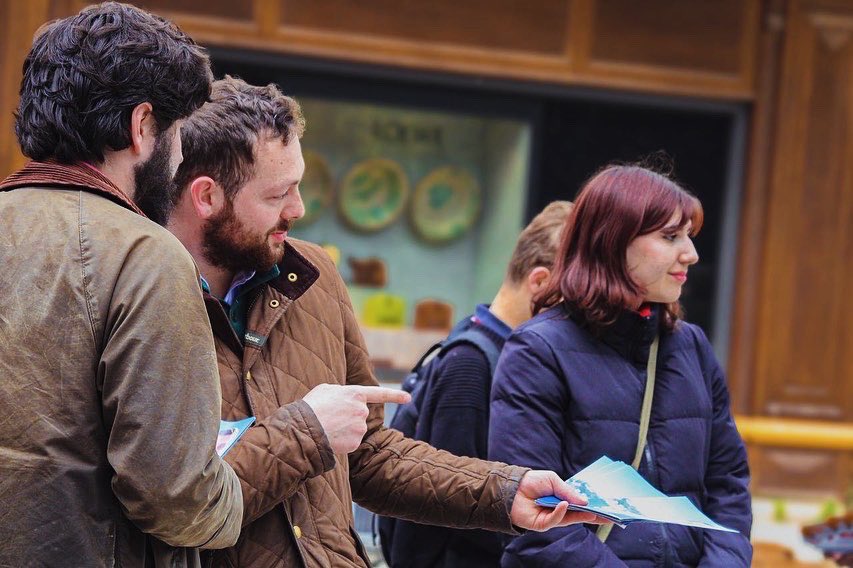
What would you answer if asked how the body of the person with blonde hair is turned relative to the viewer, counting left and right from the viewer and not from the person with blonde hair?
facing away from the viewer and to the right of the viewer

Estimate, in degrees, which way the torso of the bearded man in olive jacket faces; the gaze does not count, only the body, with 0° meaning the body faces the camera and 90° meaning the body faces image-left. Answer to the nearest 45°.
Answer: approximately 225°

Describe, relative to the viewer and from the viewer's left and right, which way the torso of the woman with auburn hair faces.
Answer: facing the viewer and to the right of the viewer

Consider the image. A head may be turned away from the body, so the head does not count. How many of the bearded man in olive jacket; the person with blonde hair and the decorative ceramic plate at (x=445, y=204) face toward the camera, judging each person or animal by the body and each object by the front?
1

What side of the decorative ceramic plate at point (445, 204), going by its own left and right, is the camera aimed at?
front

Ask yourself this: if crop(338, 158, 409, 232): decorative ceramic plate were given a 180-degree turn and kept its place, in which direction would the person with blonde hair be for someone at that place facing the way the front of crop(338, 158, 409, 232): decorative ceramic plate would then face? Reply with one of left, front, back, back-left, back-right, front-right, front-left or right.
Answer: back

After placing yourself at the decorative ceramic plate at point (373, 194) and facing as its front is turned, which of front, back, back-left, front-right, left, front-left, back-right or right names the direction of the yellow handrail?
left

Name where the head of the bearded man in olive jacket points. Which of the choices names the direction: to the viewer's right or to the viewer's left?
to the viewer's right

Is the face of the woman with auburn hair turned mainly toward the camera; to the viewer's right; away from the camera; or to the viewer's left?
to the viewer's right

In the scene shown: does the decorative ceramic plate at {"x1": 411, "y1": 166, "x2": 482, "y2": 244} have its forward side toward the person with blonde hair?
yes

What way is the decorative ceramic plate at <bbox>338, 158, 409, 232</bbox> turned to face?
toward the camera
